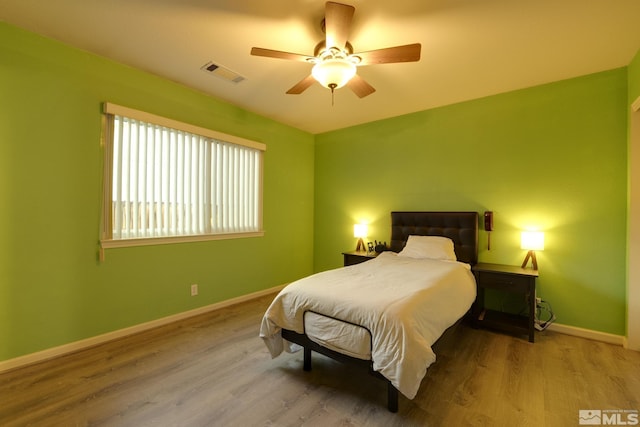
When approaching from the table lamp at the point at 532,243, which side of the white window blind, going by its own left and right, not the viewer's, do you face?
front

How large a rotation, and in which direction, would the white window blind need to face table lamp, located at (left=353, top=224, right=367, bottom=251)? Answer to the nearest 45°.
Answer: approximately 45° to its left

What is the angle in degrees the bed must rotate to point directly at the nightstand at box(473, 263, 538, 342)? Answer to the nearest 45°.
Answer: approximately 180°

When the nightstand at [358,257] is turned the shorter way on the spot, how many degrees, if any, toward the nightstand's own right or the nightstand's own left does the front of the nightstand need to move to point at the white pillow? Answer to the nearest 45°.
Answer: approximately 90° to the nightstand's own left

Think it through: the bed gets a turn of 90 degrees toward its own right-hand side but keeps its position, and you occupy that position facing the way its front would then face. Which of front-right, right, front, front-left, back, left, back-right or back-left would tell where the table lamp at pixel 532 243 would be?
right

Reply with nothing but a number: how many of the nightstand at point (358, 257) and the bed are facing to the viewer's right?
0

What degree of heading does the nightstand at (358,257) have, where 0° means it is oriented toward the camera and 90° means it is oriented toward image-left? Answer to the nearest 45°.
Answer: approximately 45°

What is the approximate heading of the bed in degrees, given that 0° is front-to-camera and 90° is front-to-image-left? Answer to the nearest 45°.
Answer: approximately 45°

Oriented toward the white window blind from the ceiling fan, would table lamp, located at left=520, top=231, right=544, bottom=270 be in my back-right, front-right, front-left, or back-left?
back-right

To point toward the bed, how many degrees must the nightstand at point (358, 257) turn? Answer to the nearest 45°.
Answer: approximately 45° to its left

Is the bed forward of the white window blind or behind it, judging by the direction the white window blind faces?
forward
